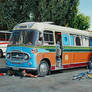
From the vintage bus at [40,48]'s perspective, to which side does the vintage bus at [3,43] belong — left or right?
on its right

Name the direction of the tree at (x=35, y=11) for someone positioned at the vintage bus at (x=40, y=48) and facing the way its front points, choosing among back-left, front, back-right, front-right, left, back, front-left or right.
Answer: back-right

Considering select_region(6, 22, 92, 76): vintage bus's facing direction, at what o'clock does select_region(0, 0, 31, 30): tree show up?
The tree is roughly at 4 o'clock from the vintage bus.

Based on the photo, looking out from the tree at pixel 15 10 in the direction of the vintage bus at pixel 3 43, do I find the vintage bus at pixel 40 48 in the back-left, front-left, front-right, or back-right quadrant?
front-left
